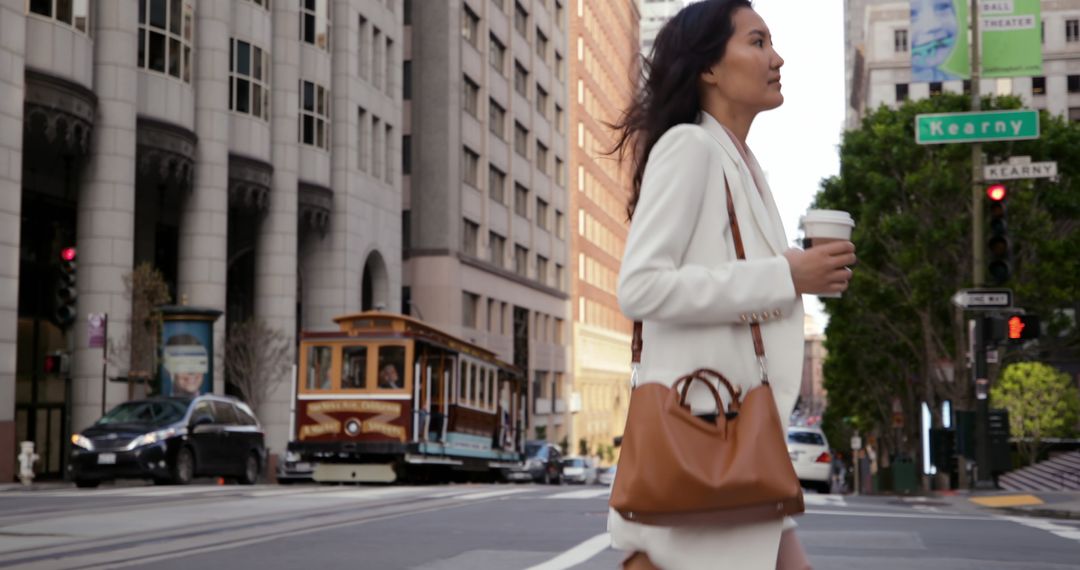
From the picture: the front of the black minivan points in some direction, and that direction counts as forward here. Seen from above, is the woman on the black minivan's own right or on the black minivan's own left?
on the black minivan's own left

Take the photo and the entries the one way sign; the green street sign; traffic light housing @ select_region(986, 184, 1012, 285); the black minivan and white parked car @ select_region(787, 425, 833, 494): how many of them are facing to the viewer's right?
0

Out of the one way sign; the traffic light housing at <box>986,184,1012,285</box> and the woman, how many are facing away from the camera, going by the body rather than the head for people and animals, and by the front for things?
0

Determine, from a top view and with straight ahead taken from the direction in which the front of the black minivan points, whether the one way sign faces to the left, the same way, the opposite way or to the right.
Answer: the same way

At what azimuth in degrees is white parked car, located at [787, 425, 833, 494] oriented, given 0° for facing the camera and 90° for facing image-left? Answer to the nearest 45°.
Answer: approximately 180°

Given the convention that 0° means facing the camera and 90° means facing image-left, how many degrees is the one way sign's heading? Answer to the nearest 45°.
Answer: approximately 0°

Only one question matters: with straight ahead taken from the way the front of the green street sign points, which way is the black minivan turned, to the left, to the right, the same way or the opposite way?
the same way

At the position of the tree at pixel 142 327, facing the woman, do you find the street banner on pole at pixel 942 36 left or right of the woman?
left

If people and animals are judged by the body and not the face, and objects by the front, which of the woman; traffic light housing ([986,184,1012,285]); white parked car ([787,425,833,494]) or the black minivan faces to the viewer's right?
the woman

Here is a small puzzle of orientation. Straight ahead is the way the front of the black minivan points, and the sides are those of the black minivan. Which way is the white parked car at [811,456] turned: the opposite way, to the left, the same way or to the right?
the opposite way

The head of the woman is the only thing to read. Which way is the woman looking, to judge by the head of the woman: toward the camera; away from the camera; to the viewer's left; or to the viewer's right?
to the viewer's right

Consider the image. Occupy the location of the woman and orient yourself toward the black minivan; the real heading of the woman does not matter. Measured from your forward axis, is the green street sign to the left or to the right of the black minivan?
right

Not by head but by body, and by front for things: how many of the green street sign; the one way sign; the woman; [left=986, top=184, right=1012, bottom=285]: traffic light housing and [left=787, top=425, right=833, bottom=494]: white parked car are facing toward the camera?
3

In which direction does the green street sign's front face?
toward the camera

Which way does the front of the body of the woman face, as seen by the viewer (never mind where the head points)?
to the viewer's right
